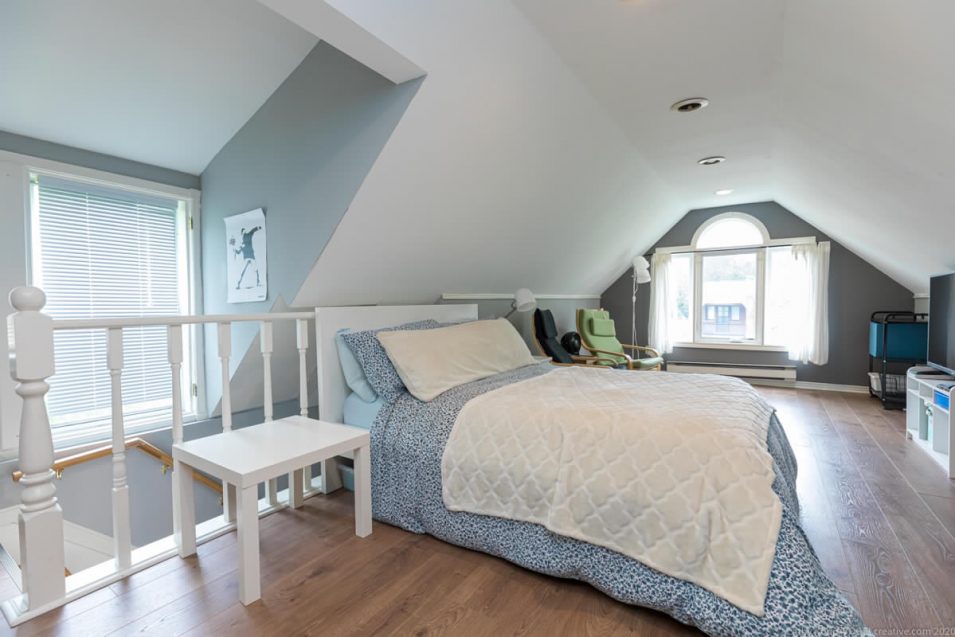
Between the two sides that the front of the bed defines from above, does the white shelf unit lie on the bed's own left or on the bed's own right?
on the bed's own left

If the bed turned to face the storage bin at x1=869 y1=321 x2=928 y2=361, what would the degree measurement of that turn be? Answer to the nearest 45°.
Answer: approximately 90° to its left

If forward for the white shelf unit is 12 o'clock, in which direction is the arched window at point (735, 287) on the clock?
The arched window is roughly at 3 o'clock from the white shelf unit.

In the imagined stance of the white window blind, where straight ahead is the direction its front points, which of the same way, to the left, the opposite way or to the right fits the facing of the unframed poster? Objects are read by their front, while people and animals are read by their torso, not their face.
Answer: to the right

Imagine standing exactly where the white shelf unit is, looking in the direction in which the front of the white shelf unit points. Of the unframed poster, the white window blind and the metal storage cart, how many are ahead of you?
2

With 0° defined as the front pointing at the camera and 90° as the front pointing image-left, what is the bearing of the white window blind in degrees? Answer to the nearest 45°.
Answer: approximately 315°

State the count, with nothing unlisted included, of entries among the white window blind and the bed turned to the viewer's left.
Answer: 0

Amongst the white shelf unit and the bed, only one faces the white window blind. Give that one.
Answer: the white shelf unit

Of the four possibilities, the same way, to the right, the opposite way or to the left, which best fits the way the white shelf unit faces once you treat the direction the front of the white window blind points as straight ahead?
the opposite way

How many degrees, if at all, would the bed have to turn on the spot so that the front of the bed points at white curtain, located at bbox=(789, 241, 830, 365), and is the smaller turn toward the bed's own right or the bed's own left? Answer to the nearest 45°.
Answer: approximately 90° to the bed's own left

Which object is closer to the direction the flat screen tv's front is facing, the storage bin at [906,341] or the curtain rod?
the curtain rod

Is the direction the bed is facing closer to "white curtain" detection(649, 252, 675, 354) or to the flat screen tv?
the flat screen tv
